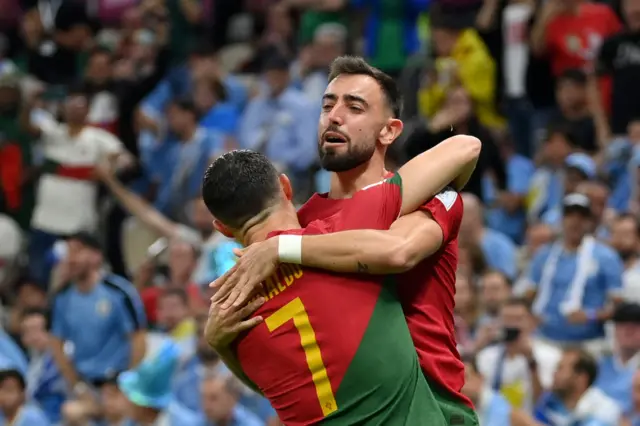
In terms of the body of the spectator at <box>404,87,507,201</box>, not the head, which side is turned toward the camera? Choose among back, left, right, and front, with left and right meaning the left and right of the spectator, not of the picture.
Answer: front

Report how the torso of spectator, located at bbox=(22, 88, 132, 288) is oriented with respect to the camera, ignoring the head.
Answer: toward the camera

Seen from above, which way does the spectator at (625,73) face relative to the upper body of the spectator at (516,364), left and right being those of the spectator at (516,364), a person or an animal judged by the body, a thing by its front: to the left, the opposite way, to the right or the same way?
the same way

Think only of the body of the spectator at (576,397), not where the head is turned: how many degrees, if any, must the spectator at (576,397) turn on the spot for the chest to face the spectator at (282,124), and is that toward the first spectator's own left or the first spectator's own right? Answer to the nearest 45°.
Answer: approximately 90° to the first spectator's own right

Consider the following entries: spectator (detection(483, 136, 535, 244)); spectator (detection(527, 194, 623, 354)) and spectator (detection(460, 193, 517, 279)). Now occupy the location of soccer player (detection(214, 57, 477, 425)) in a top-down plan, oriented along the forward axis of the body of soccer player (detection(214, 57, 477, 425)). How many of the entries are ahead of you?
0

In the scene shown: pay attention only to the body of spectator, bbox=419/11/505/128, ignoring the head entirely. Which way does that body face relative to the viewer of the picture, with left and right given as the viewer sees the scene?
facing the viewer and to the left of the viewer

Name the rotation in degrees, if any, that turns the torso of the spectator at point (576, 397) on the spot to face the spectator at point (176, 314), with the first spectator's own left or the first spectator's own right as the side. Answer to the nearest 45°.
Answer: approximately 45° to the first spectator's own right

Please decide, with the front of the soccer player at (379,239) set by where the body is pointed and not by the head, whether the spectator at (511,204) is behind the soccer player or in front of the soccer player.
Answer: behind

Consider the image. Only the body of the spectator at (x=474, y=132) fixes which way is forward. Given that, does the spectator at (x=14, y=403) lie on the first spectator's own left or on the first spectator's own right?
on the first spectator's own right

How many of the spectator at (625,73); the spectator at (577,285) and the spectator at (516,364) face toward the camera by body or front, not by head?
3

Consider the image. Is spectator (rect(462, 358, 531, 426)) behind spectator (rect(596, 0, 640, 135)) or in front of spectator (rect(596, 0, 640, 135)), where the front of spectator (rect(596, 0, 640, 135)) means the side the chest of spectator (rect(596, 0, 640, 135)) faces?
in front

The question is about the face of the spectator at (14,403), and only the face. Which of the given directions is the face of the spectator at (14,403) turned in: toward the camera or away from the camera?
toward the camera

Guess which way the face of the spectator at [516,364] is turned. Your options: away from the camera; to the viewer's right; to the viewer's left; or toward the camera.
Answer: toward the camera

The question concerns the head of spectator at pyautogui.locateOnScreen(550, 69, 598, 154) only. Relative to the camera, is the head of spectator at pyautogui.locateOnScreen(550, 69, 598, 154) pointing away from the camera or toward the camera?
toward the camera

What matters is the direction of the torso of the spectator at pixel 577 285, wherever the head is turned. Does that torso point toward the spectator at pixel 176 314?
no

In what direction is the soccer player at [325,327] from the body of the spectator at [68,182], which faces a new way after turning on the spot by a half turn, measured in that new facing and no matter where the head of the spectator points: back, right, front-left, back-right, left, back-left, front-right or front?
back

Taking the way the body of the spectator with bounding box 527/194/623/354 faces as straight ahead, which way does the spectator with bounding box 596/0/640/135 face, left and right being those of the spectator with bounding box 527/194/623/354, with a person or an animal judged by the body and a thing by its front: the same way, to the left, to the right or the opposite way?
the same way

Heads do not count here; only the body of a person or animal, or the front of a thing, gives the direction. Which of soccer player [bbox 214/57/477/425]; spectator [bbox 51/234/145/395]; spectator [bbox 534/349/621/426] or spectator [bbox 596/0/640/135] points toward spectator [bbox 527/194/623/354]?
spectator [bbox 596/0/640/135]

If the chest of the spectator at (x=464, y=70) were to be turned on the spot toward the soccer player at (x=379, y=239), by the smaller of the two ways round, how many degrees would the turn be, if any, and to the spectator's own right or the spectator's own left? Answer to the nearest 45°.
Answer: approximately 45° to the spectator's own left
